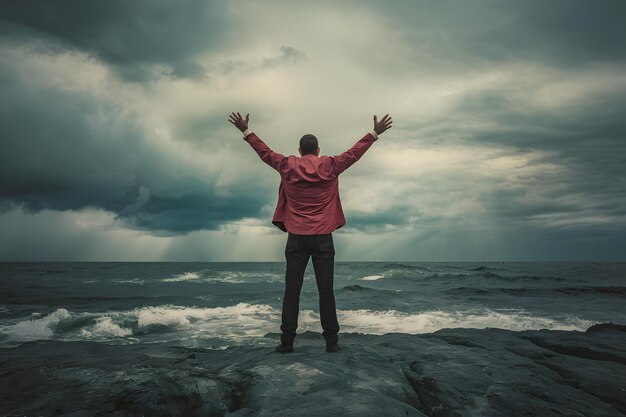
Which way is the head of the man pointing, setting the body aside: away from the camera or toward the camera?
away from the camera

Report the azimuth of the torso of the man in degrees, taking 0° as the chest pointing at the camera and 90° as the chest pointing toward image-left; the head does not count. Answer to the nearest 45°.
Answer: approximately 180°
